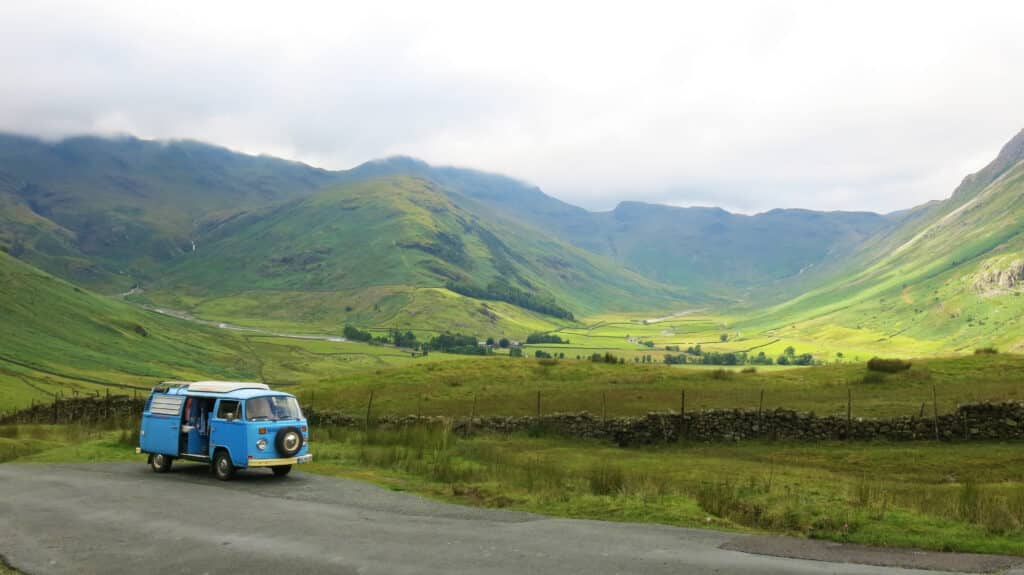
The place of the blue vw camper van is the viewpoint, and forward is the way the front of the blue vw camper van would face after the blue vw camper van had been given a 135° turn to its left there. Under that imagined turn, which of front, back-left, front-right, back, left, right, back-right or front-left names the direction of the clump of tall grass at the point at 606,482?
back-right

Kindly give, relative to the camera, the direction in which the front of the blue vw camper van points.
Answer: facing the viewer and to the right of the viewer
